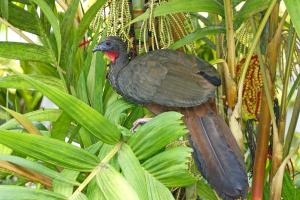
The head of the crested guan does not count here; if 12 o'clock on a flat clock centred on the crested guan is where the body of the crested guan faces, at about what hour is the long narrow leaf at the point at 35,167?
The long narrow leaf is roughly at 11 o'clock from the crested guan.

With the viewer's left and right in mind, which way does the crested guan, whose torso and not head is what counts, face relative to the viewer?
facing to the left of the viewer
